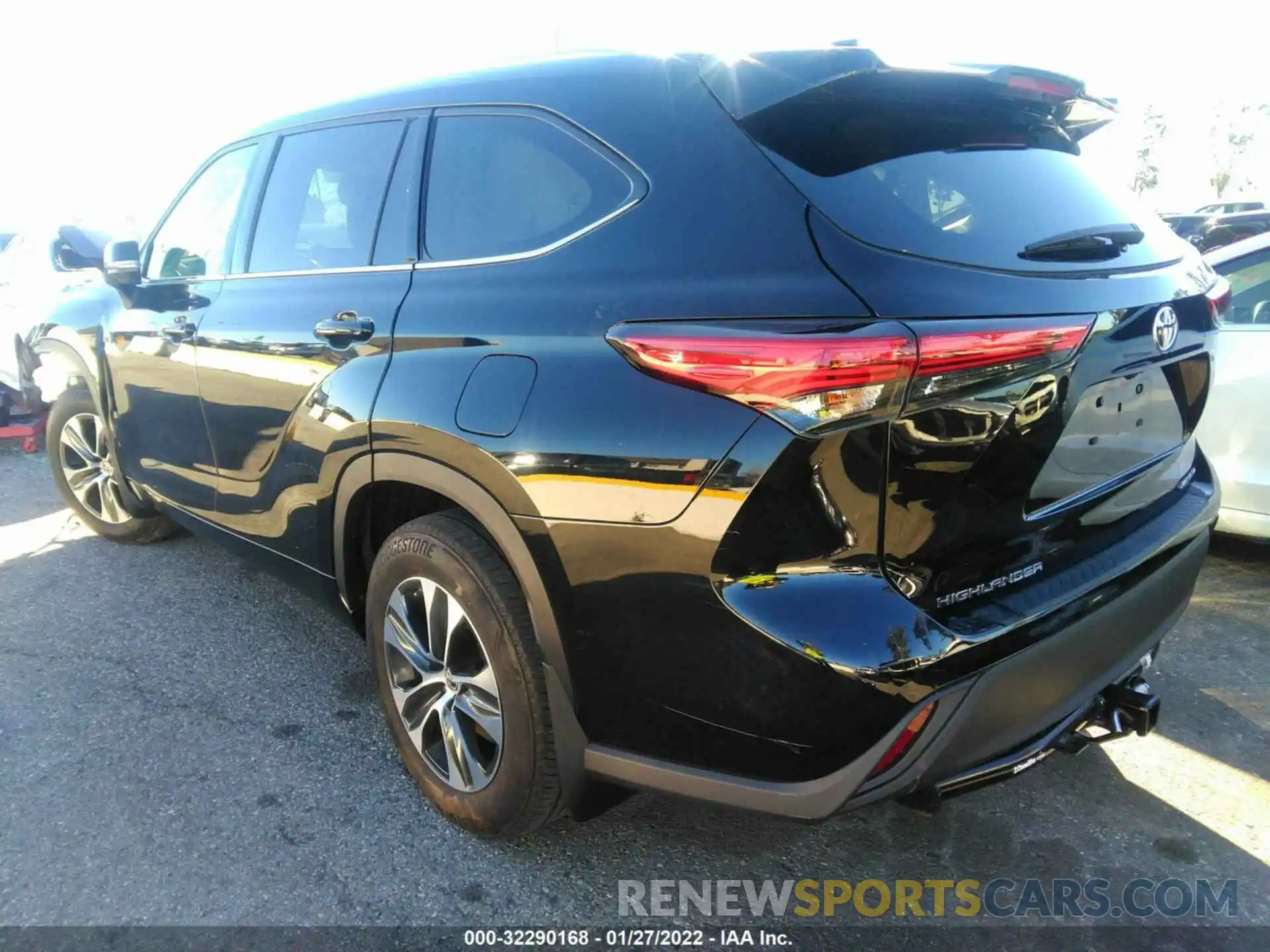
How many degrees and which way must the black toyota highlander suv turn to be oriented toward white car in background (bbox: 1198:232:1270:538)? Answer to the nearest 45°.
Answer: approximately 90° to its right

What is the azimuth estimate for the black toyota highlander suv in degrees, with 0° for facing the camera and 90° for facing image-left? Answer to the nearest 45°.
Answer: approximately 135°

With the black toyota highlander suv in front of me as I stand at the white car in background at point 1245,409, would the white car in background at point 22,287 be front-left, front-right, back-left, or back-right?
front-right

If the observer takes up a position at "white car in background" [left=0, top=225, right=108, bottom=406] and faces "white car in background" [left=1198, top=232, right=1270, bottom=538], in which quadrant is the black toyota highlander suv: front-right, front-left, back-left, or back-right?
front-right

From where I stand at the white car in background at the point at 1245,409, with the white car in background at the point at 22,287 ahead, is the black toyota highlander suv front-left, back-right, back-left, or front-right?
front-left

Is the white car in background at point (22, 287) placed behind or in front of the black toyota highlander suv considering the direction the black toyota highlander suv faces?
in front

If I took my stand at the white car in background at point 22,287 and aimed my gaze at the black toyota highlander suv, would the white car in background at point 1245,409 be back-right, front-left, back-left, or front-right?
front-left
